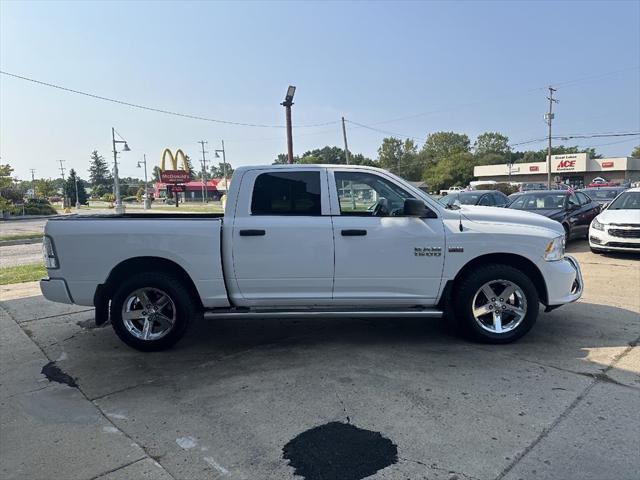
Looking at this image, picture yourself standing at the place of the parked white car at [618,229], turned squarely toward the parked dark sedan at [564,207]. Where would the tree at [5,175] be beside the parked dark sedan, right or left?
left

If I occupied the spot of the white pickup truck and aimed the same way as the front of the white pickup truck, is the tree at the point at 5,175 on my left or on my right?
on my left

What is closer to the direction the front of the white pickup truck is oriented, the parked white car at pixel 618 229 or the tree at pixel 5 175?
the parked white car

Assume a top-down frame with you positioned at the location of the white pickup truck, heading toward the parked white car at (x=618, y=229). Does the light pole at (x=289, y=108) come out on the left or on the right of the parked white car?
left

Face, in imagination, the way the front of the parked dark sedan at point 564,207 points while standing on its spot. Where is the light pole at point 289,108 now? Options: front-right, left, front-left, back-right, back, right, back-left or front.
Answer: front-right

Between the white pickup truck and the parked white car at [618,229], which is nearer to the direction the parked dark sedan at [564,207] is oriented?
the white pickup truck

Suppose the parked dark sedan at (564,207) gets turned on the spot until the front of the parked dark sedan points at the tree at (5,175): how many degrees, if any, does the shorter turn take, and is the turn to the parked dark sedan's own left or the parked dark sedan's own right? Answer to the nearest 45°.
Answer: approximately 45° to the parked dark sedan's own right

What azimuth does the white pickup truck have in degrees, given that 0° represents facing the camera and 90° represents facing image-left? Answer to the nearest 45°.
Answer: approximately 270°

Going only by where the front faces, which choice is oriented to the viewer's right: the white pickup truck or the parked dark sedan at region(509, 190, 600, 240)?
the white pickup truck

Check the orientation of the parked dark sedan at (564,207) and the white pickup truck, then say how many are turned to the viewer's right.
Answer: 1

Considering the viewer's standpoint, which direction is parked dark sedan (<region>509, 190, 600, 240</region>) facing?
facing the viewer and to the left of the viewer

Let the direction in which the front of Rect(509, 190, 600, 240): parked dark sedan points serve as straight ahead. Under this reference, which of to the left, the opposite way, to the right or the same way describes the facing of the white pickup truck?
the opposite way

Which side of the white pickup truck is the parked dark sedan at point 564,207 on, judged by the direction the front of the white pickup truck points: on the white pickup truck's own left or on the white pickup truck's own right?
on the white pickup truck's own left

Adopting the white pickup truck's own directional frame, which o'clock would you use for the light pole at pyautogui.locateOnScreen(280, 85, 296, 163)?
The light pole is roughly at 9 o'clock from the white pickup truck.

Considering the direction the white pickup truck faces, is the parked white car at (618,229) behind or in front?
in front
